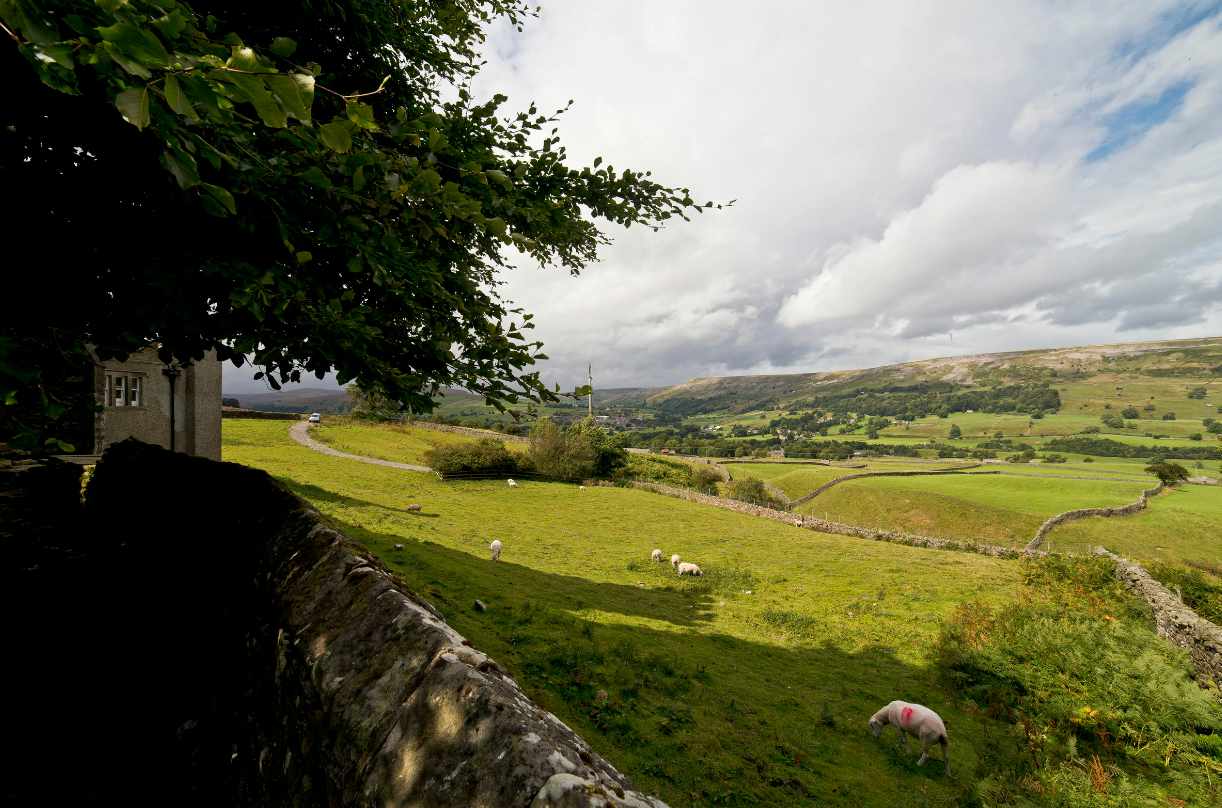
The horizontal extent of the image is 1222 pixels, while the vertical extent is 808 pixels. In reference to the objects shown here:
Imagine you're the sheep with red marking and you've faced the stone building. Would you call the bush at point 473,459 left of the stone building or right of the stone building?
right

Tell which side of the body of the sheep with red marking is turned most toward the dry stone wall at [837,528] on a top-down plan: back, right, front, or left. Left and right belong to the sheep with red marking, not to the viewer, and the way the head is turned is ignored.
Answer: right

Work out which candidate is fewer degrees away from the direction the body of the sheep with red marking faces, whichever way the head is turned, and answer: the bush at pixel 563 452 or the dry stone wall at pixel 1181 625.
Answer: the bush

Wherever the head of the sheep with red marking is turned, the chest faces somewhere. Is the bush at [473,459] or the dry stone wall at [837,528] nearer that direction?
the bush

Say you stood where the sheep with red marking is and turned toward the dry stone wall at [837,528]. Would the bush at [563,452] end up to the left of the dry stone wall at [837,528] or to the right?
left

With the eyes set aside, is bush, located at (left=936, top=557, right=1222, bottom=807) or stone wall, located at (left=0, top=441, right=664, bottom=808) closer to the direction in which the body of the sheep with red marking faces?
the stone wall

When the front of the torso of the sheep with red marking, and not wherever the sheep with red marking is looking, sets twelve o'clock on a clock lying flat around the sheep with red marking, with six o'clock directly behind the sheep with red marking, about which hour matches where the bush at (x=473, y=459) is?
The bush is roughly at 1 o'clock from the sheep with red marking.

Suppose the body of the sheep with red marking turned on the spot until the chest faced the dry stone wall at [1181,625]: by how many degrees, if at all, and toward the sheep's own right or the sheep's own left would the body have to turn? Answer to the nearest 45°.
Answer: approximately 135° to the sheep's own right

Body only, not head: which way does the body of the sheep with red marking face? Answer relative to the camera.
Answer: to the viewer's left
